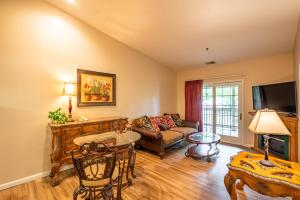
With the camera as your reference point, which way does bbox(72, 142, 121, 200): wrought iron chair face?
facing away from the viewer

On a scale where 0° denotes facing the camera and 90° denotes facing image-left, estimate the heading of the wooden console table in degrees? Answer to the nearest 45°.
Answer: approximately 315°

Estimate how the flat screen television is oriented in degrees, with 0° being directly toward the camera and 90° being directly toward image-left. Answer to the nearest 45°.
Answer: approximately 45°

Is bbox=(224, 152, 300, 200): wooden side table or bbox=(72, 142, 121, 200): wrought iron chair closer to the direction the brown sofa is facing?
the wooden side table

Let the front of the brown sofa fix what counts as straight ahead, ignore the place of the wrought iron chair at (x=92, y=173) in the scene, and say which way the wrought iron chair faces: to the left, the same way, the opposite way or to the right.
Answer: the opposite way

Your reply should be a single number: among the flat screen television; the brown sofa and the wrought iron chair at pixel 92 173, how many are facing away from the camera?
1

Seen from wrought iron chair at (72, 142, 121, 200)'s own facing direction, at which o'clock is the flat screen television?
The flat screen television is roughly at 3 o'clock from the wrought iron chair.

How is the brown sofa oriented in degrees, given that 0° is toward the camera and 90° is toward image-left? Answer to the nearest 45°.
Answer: approximately 315°

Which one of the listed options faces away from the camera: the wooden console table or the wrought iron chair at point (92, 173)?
the wrought iron chair

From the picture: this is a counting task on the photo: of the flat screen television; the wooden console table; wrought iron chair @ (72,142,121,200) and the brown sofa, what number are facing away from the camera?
1

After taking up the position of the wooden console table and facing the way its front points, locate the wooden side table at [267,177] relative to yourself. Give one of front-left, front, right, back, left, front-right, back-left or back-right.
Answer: front

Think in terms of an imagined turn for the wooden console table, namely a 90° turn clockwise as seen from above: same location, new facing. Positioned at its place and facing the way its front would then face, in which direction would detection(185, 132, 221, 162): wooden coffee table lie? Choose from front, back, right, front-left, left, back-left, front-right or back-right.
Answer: back-left

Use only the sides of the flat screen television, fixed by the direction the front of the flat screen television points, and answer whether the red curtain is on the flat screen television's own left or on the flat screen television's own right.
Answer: on the flat screen television's own right
